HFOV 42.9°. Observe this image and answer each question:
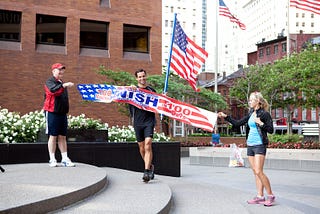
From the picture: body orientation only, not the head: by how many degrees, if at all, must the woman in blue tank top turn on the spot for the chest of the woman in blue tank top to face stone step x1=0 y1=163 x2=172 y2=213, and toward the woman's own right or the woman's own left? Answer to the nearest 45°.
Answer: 0° — they already face it

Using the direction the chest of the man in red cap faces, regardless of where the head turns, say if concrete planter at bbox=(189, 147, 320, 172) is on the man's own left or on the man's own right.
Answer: on the man's own left

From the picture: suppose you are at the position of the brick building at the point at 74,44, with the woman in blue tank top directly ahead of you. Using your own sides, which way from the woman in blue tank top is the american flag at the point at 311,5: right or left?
left

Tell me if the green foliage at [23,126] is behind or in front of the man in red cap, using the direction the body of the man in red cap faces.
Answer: behind

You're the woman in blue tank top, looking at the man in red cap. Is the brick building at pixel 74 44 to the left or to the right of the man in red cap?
right

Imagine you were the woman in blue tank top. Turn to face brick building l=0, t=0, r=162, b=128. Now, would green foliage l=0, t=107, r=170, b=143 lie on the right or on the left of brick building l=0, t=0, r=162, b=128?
left

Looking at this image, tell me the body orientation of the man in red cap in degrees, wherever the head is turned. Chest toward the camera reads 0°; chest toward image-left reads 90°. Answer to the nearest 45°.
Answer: approximately 315°

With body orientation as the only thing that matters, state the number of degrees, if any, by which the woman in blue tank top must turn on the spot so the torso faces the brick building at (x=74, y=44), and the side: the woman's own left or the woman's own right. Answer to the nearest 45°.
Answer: approximately 90° to the woman's own right

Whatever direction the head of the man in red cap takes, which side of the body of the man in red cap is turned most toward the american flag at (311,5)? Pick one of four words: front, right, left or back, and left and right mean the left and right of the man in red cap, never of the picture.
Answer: left
